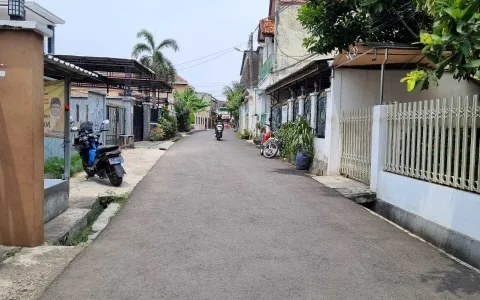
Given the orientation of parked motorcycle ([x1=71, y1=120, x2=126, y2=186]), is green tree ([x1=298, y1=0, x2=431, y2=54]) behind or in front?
behind

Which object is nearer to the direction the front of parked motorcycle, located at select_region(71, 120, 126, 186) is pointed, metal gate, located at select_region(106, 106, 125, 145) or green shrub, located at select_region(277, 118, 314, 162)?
the metal gate

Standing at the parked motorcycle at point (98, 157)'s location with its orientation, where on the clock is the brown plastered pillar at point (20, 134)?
The brown plastered pillar is roughly at 8 o'clock from the parked motorcycle.

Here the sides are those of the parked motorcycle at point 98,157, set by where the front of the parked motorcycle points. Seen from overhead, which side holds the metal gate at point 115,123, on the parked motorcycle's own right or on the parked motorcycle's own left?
on the parked motorcycle's own right

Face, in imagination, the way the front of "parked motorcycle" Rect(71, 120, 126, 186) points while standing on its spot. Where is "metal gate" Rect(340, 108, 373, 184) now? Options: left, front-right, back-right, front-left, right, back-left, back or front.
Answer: back-right
